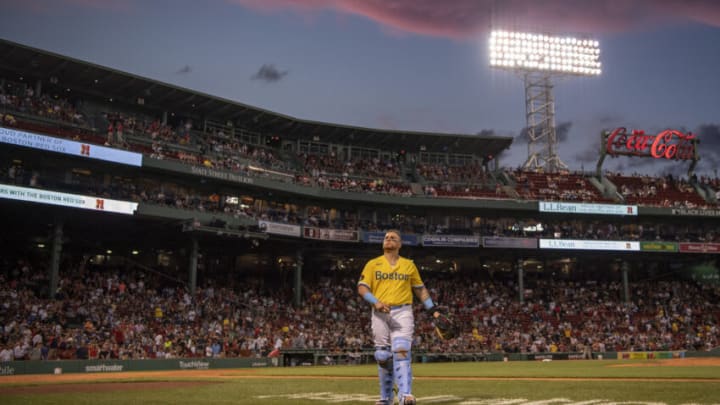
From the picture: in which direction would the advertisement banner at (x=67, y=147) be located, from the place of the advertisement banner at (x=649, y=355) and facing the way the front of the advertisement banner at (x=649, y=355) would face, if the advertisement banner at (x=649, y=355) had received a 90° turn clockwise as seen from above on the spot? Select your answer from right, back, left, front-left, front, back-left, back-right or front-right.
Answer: front-left

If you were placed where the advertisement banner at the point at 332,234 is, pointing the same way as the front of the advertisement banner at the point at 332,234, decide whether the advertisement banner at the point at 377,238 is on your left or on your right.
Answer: on your left

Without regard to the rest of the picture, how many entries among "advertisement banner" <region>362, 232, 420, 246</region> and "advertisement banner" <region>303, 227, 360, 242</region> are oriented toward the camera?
2

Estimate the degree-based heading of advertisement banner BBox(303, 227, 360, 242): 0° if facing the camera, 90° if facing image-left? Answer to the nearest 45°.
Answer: approximately 0°

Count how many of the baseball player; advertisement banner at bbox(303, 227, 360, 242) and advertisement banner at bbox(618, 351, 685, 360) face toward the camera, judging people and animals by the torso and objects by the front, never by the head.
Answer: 3

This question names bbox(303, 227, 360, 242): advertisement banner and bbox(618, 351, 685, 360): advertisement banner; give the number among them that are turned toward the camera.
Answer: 2

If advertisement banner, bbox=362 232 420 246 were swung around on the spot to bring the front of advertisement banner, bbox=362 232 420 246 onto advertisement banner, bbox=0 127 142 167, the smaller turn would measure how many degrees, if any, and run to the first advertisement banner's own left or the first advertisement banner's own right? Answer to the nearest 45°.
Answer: approximately 45° to the first advertisement banner's own right

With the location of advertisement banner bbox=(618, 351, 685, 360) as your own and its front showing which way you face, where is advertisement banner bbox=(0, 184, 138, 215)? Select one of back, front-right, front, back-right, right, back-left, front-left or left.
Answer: front-right

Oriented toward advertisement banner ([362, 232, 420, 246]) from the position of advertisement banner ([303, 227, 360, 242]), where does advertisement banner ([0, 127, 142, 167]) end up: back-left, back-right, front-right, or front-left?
back-right

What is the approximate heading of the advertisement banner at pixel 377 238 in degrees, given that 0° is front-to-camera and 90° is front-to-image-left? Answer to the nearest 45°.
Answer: approximately 0°

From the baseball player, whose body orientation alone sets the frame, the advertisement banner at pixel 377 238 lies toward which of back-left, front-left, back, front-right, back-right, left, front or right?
back

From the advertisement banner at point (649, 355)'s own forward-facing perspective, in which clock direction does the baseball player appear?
The baseball player is roughly at 12 o'clock from the advertisement banner.
